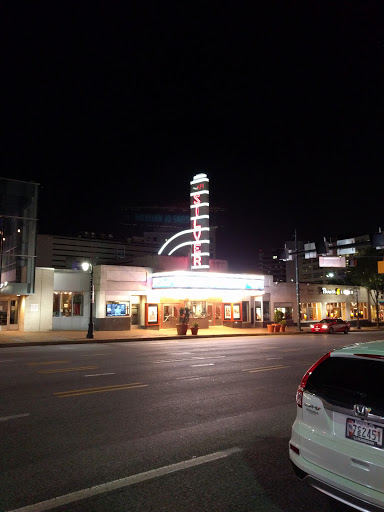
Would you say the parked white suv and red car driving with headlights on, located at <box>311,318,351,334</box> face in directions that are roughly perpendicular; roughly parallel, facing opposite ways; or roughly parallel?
roughly parallel, facing opposite ways

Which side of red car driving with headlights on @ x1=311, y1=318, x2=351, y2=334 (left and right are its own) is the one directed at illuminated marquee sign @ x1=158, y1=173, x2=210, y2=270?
front

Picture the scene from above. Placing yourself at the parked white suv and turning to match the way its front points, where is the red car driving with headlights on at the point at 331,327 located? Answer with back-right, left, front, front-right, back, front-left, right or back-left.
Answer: front-left

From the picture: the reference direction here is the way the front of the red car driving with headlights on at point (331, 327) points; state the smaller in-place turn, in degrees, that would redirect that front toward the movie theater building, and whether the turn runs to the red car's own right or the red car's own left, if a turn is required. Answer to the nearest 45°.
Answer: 0° — it already faces it

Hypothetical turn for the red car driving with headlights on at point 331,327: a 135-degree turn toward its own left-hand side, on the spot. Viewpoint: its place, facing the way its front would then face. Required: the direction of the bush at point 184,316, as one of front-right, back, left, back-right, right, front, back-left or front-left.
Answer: back-right

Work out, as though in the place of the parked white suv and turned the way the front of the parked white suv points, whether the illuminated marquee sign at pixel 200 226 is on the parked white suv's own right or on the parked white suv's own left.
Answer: on the parked white suv's own left

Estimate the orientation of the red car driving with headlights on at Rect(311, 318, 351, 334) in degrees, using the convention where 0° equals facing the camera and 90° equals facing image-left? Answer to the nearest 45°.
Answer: approximately 45°

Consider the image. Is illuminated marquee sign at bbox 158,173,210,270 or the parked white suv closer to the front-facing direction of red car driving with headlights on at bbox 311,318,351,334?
the illuminated marquee sign

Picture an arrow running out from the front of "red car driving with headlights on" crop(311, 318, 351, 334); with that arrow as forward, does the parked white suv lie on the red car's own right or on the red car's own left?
on the red car's own left

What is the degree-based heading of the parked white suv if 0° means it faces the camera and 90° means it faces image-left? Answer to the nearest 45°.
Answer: approximately 225°

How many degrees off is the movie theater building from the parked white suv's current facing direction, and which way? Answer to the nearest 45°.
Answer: approximately 90° to its left
